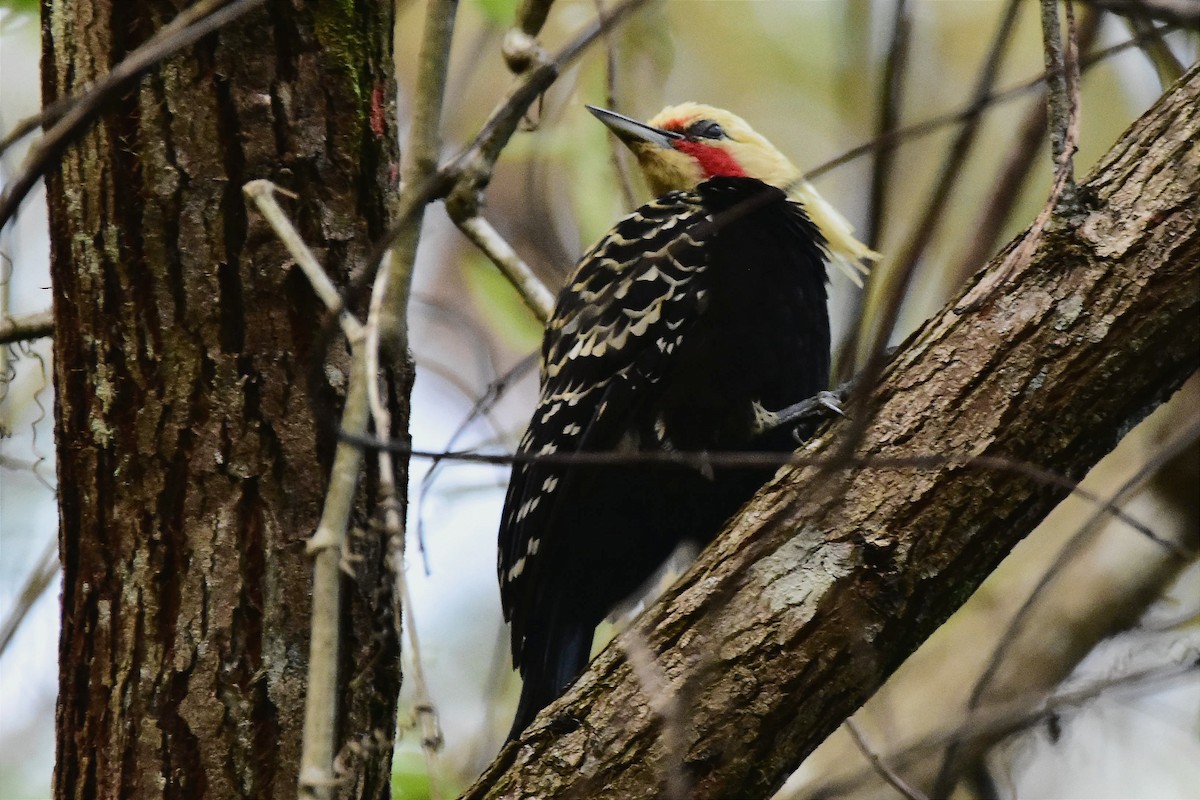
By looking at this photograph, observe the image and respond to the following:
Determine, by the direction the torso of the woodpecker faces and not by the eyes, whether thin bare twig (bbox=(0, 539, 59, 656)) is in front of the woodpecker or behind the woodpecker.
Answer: behind

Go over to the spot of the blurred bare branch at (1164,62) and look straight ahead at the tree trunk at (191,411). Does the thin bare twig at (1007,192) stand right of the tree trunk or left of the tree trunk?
left

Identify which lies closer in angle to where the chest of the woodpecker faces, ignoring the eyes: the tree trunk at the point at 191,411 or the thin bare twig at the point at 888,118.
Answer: the thin bare twig

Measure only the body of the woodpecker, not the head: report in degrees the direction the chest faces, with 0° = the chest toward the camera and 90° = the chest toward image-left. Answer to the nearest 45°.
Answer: approximately 270°
